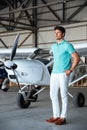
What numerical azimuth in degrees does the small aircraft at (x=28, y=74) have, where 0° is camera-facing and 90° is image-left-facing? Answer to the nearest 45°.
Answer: approximately 45°

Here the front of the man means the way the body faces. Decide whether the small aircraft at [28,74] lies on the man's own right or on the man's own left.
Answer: on the man's own right

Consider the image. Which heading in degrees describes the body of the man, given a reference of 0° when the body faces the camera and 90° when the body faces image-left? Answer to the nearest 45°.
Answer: approximately 45°

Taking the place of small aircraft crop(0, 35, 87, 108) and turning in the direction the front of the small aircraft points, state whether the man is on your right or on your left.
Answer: on your left
